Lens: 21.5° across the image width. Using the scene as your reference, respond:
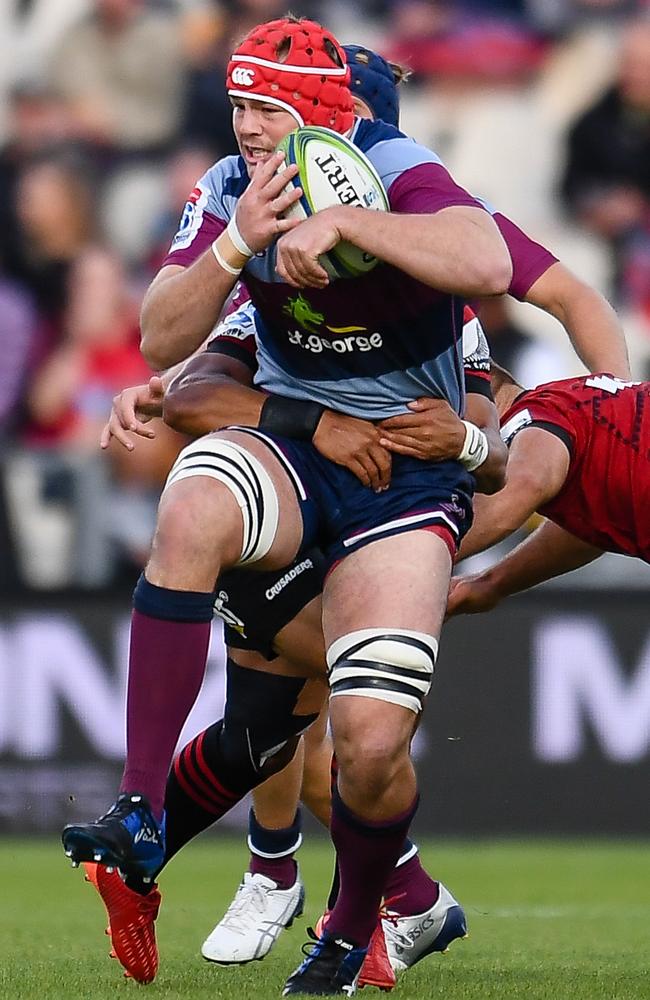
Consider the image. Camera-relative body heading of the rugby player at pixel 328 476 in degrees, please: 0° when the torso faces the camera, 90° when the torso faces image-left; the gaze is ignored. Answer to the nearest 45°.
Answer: approximately 45°
